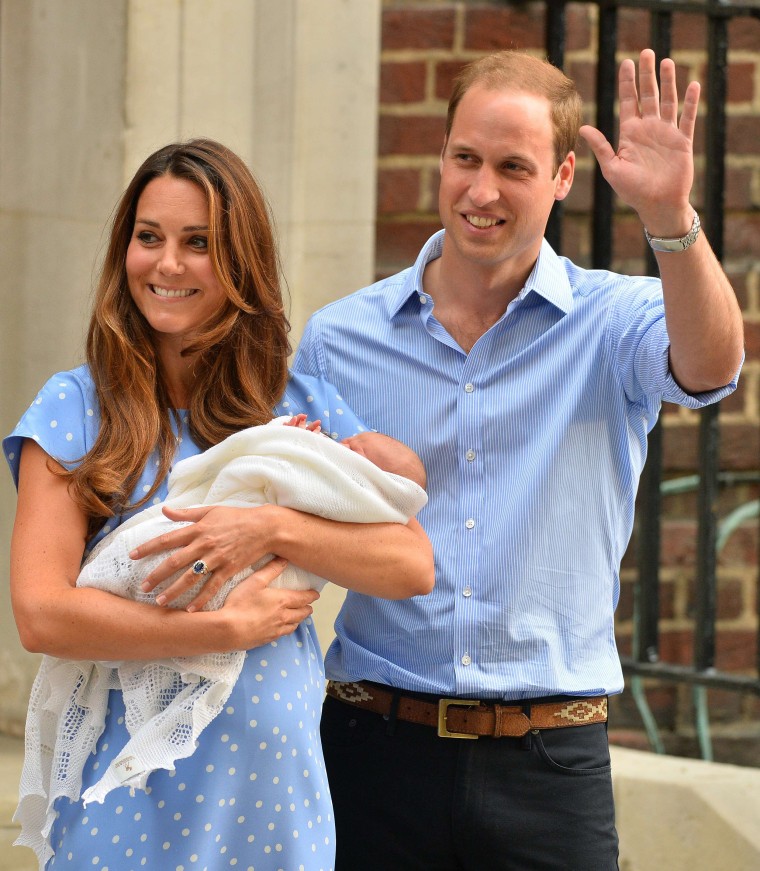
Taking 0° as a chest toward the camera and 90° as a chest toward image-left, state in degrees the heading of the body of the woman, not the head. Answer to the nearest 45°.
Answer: approximately 0°

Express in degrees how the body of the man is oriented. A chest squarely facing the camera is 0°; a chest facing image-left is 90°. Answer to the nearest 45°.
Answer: approximately 0°

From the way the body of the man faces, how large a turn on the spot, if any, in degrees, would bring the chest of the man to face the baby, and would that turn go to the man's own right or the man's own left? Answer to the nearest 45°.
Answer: approximately 45° to the man's own right

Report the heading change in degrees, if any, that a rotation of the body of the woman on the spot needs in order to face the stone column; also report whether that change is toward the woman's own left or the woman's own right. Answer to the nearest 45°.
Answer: approximately 180°

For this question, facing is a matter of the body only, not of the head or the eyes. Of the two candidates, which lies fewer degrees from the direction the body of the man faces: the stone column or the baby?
the baby

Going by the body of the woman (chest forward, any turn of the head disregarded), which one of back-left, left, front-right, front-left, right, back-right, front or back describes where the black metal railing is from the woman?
back-left

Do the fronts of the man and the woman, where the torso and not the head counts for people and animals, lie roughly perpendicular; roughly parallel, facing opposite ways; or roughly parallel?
roughly parallel

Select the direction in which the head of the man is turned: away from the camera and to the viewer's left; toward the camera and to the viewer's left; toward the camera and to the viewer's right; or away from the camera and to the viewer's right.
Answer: toward the camera and to the viewer's left

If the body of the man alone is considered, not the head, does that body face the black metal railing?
no

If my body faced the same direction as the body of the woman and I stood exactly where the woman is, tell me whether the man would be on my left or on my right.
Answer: on my left

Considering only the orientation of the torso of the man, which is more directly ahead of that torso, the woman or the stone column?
the woman

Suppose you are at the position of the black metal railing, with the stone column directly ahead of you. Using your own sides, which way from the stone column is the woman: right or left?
left

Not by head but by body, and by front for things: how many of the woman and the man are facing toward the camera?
2

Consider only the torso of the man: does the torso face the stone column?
no
